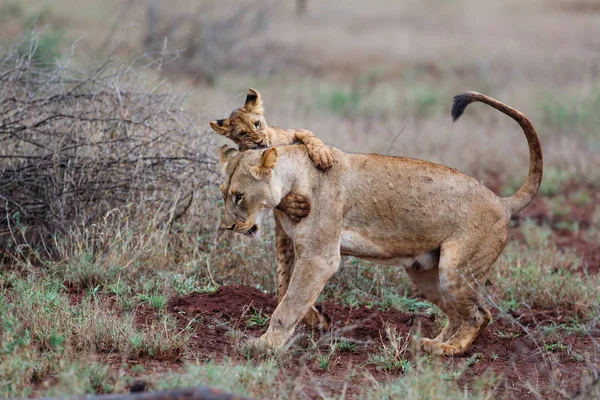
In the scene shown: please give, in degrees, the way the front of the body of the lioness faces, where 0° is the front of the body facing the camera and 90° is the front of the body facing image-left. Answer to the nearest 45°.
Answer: approximately 90°

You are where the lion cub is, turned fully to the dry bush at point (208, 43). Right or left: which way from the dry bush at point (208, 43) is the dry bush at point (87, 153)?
left

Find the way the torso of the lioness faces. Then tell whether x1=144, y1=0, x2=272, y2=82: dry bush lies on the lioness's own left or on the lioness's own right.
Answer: on the lioness's own right
